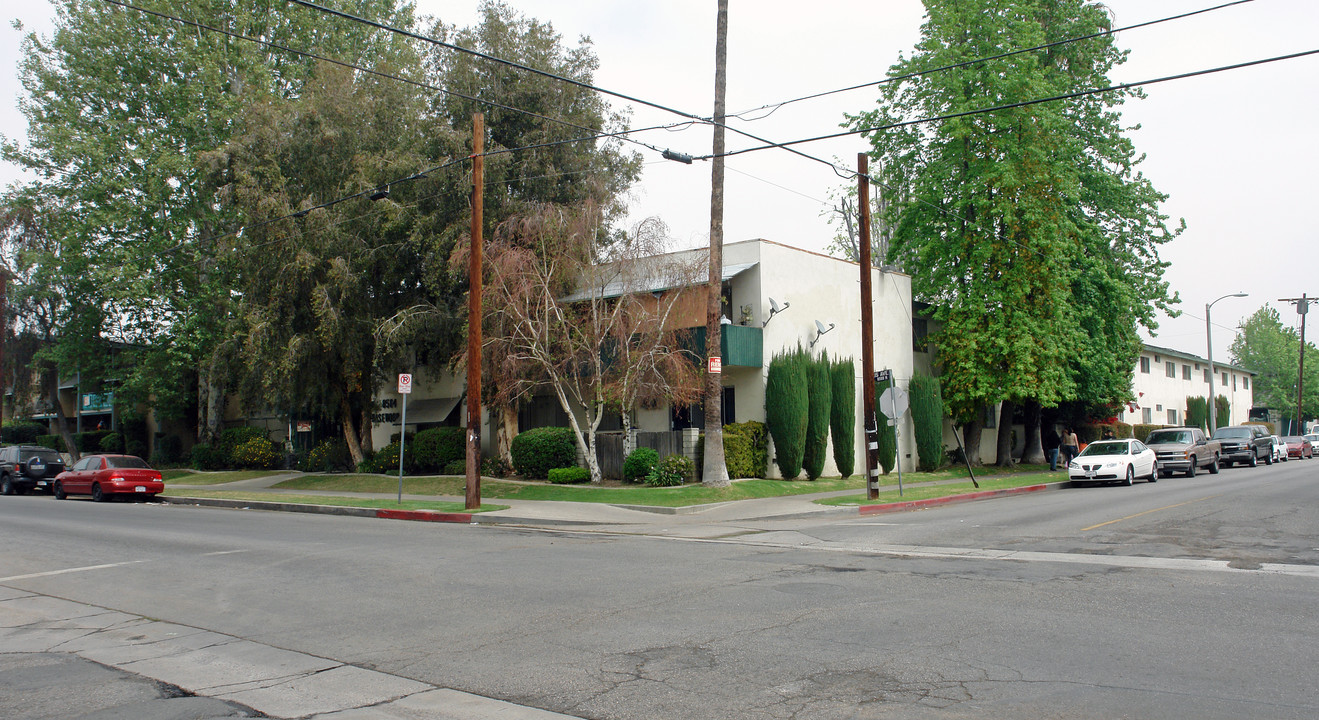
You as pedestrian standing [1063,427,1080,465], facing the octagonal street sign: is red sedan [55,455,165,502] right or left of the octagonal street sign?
right

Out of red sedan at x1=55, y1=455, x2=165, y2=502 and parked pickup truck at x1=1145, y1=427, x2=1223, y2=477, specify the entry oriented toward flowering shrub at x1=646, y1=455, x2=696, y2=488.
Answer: the parked pickup truck

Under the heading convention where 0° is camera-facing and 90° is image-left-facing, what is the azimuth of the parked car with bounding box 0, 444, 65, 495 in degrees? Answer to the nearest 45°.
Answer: approximately 135°

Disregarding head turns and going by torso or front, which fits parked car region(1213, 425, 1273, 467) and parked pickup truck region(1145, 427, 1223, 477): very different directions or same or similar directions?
same or similar directions

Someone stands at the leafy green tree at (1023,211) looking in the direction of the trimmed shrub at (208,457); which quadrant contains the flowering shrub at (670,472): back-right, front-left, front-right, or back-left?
front-left

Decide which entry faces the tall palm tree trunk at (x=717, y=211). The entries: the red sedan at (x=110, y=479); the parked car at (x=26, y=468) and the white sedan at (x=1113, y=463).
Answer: the white sedan

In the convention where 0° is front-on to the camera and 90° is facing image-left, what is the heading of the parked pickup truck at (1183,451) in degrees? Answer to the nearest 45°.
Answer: approximately 45°

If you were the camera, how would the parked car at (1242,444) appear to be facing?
facing the viewer and to the left of the viewer

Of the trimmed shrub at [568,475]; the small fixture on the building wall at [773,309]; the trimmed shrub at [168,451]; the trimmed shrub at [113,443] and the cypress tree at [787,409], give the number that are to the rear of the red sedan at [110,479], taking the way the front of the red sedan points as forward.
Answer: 3

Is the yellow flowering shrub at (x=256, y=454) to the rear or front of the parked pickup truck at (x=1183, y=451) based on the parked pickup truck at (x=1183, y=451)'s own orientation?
to the front

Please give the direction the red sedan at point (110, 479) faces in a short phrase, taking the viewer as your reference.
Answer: facing away from the viewer and to the left of the viewer

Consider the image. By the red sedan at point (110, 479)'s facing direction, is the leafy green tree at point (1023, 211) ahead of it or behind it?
behind

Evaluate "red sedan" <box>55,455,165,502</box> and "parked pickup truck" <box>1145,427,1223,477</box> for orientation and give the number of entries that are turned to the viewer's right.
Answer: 0

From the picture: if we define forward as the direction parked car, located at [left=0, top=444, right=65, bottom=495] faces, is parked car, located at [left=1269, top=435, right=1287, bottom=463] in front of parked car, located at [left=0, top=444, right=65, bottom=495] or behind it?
behind

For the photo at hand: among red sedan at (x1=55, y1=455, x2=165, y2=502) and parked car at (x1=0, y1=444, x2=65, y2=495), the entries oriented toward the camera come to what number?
0

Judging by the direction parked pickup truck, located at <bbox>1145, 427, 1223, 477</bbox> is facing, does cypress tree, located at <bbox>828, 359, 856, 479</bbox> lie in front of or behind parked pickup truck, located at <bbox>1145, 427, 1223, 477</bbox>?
in front
